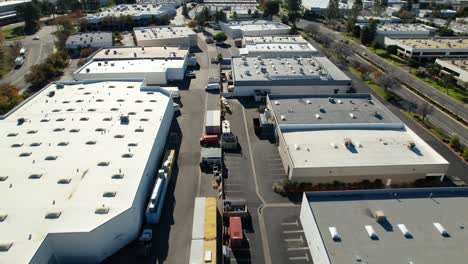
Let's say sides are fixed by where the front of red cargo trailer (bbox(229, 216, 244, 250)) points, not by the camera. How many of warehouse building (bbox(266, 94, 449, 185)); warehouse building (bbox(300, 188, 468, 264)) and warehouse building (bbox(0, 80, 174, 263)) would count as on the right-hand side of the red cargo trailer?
1

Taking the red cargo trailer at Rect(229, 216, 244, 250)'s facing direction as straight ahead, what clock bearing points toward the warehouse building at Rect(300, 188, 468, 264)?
The warehouse building is roughly at 9 o'clock from the red cargo trailer.

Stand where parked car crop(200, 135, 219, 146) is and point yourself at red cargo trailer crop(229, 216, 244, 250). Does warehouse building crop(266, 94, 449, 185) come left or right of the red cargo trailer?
left

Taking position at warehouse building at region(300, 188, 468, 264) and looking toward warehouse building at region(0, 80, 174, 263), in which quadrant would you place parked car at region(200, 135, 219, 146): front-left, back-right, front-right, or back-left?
front-right

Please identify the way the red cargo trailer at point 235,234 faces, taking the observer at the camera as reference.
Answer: facing the viewer

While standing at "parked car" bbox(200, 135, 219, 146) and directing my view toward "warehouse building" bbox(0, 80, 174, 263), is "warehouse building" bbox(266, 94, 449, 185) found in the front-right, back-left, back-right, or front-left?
back-left

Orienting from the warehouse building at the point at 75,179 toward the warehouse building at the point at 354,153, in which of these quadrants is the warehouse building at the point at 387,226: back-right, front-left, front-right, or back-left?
front-right

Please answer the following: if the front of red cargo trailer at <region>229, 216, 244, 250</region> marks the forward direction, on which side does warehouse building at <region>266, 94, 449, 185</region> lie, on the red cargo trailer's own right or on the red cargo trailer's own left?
on the red cargo trailer's own left
